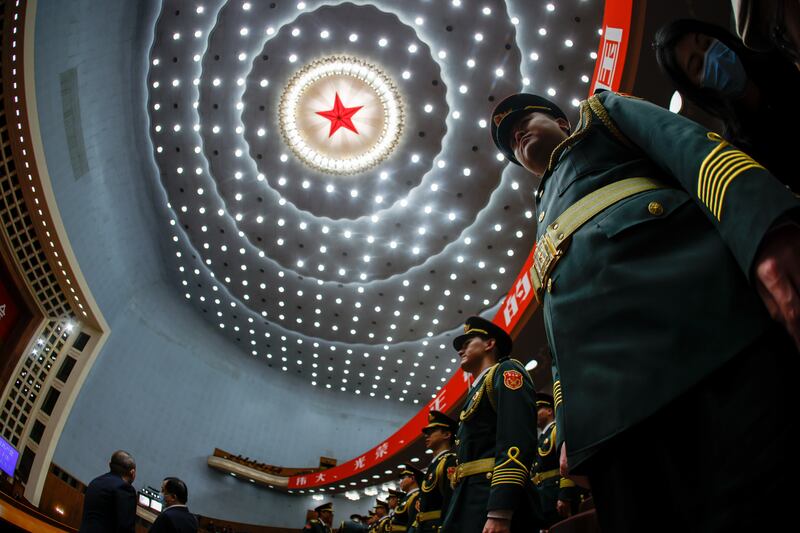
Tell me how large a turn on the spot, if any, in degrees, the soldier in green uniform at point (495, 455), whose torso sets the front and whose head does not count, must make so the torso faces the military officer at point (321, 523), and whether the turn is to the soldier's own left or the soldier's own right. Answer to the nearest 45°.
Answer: approximately 90° to the soldier's own right

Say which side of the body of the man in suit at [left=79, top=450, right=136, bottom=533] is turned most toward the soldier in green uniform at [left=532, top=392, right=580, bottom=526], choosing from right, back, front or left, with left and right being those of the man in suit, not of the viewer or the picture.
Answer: right

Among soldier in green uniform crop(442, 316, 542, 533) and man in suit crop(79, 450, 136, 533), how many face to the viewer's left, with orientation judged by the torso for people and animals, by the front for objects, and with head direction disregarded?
1

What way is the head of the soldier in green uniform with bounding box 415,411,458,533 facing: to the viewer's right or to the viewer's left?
to the viewer's left

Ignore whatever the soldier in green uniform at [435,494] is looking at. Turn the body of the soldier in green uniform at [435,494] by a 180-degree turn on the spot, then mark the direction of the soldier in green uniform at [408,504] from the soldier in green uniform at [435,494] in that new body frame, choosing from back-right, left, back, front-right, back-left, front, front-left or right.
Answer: front-left

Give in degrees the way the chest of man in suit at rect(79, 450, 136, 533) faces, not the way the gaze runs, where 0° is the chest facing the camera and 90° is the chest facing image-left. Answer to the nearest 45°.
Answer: approximately 225°

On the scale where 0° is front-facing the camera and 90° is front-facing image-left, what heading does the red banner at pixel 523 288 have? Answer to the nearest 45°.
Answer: approximately 45°
